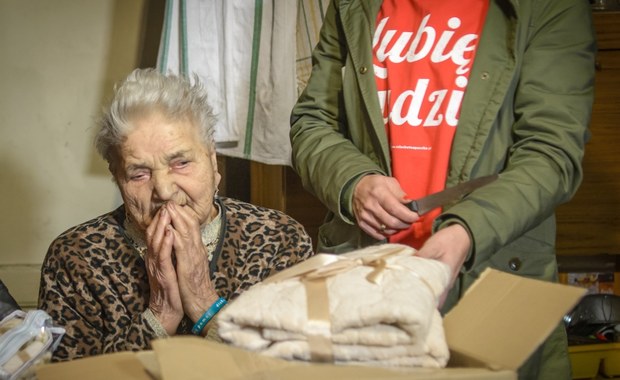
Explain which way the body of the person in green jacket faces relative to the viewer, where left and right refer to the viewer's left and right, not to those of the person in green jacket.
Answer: facing the viewer and to the left of the viewer

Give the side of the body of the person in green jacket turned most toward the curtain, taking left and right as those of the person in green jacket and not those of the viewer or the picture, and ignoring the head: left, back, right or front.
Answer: right

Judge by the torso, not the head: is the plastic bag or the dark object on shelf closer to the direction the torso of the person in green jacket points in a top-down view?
the plastic bag

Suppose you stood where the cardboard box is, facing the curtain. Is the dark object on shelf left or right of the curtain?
right

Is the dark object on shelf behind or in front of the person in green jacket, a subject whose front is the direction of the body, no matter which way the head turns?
behind

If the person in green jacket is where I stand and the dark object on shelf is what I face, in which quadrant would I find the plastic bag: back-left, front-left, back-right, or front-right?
back-left

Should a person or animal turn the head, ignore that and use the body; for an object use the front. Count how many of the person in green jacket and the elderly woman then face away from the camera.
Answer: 0

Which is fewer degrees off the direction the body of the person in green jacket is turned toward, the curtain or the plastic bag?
the plastic bag

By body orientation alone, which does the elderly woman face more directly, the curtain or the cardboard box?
the cardboard box

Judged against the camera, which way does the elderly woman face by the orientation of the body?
toward the camera

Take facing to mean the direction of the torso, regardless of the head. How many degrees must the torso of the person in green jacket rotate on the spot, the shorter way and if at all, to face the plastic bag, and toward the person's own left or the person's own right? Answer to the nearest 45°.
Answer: approximately 45° to the person's own right
